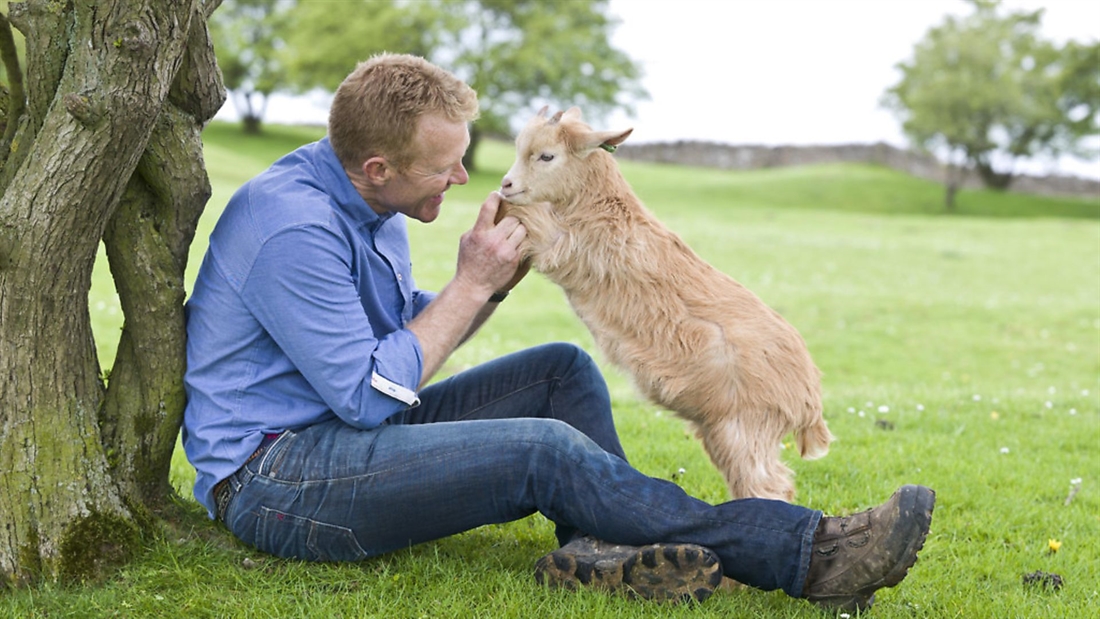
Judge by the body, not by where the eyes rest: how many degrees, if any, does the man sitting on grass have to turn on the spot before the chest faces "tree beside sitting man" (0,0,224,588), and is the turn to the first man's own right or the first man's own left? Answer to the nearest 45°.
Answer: approximately 180°

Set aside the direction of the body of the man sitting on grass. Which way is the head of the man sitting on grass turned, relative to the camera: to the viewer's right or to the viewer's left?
to the viewer's right

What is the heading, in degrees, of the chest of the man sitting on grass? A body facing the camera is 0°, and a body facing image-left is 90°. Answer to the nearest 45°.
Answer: approximately 270°

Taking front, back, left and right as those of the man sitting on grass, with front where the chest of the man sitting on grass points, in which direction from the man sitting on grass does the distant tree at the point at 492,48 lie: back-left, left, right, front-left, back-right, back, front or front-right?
left
